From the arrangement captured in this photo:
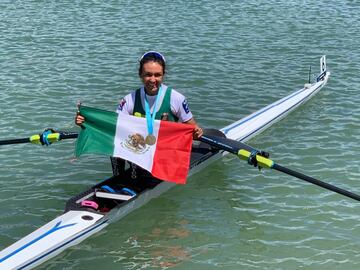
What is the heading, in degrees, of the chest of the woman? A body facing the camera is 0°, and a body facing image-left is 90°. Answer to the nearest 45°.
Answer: approximately 0°

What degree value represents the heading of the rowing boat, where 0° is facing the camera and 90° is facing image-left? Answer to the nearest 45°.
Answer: approximately 225°

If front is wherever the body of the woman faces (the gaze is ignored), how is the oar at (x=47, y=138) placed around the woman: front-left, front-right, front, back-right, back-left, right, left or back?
right

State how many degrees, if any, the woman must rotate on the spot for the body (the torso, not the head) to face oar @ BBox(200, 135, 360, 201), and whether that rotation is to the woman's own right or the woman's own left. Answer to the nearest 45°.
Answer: approximately 90° to the woman's own left
